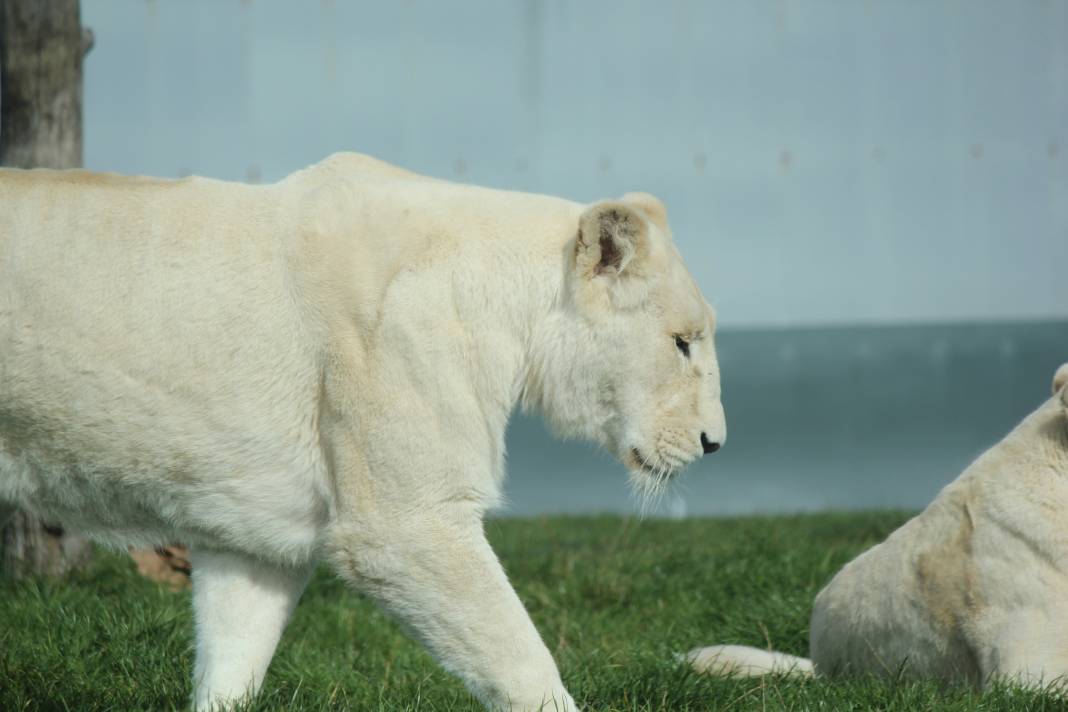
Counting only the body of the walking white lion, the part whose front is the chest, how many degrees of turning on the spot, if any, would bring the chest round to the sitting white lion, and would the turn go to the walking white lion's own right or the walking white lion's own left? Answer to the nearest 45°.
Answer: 0° — it already faces it

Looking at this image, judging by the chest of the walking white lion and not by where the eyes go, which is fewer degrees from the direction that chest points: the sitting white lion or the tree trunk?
the sitting white lion

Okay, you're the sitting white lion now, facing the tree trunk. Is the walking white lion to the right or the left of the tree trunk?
left

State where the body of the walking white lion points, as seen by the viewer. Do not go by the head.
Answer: to the viewer's right

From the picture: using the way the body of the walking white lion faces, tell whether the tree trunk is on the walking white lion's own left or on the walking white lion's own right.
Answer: on the walking white lion's own left
